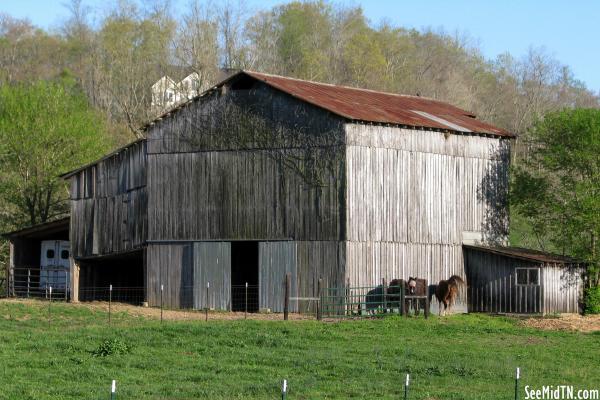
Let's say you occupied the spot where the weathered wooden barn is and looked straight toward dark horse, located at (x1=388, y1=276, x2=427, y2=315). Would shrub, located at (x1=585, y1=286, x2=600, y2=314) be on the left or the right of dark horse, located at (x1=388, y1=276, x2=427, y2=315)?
left

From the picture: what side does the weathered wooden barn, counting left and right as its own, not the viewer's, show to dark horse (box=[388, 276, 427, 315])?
left

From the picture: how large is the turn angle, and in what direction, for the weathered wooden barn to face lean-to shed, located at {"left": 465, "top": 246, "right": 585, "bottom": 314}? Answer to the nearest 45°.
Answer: approximately 135° to its left

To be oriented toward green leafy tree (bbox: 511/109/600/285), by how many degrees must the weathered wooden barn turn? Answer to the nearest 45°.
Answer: approximately 135° to its left

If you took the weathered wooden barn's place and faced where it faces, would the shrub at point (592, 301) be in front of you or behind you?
behind

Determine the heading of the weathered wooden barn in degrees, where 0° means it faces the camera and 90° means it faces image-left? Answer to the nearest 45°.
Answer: approximately 45°
